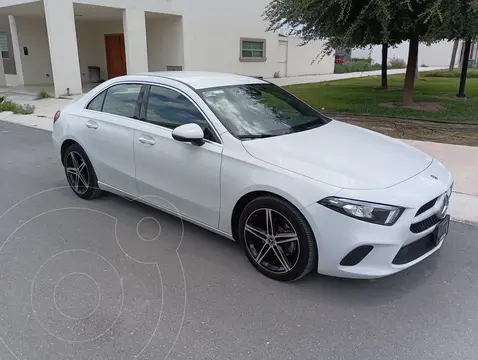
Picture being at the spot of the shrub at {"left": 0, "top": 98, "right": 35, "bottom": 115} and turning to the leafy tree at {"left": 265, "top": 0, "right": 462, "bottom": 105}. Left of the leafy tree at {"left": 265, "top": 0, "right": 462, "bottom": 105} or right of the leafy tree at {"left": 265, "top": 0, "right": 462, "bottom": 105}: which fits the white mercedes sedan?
right

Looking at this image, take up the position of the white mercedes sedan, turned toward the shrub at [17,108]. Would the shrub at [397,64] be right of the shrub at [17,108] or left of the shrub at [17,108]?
right

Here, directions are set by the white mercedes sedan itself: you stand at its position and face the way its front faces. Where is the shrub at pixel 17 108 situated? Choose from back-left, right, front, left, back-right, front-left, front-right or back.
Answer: back

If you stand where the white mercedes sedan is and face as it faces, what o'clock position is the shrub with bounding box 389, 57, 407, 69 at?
The shrub is roughly at 8 o'clock from the white mercedes sedan.

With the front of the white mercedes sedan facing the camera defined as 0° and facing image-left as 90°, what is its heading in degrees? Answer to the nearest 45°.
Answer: approximately 315°

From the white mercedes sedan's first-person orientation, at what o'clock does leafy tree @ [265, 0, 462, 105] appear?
The leafy tree is roughly at 8 o'clock from the white mercedes sedan.
